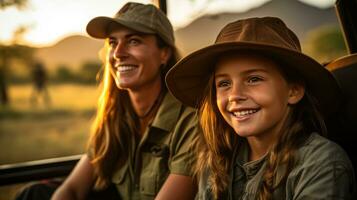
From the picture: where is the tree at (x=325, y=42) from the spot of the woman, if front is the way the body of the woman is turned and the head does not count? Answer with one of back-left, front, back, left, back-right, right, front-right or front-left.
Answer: back

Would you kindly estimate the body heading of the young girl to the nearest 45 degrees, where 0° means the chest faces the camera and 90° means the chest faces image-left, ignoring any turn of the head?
approximately 45°

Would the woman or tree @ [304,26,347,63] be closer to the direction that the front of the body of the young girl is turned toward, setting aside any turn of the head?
the woman

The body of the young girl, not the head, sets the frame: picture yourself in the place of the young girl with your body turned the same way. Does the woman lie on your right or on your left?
on your right

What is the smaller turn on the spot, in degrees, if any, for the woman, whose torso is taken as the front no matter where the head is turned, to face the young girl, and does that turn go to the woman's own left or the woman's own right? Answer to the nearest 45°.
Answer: approximately 90° to the woman's own left

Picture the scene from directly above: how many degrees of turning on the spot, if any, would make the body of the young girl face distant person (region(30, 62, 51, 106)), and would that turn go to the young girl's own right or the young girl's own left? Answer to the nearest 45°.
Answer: approximately 90° to the young girl's own right

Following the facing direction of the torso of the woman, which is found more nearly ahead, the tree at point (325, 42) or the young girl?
the young girl

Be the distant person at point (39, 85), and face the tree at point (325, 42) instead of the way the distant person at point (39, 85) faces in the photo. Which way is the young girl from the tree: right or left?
right
